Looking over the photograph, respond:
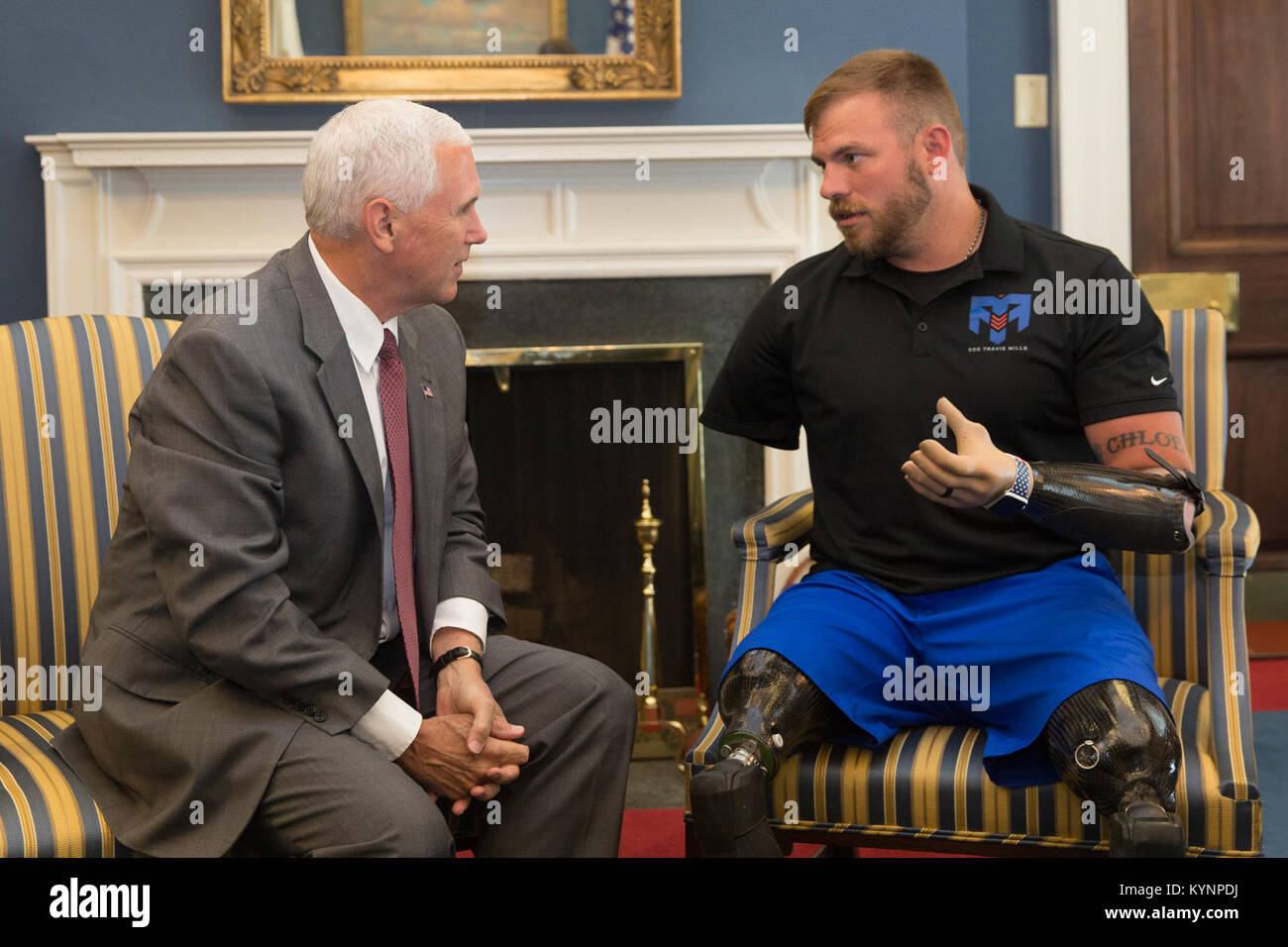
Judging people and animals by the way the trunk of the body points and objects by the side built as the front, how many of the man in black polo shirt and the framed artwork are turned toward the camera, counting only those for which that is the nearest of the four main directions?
2

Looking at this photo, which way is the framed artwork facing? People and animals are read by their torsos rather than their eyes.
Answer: toward the camera

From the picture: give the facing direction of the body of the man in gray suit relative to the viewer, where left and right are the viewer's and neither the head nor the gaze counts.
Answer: facing the viewer and to the right of the viewer

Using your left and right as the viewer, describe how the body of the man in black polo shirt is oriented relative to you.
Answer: facing the viewer

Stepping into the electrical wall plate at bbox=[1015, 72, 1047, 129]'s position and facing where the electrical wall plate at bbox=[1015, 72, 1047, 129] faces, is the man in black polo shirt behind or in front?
in front

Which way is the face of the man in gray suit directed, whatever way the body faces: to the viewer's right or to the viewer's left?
to the viewer's right

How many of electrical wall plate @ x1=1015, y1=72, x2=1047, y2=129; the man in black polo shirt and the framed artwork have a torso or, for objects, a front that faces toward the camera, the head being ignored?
3

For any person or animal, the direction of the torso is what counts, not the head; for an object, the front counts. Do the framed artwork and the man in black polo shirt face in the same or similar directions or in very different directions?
same or similar directions

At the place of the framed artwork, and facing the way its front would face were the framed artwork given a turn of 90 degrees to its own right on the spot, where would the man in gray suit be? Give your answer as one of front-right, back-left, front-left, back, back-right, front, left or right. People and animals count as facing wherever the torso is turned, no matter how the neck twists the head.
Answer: left

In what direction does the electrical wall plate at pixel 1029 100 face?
toward the camera
